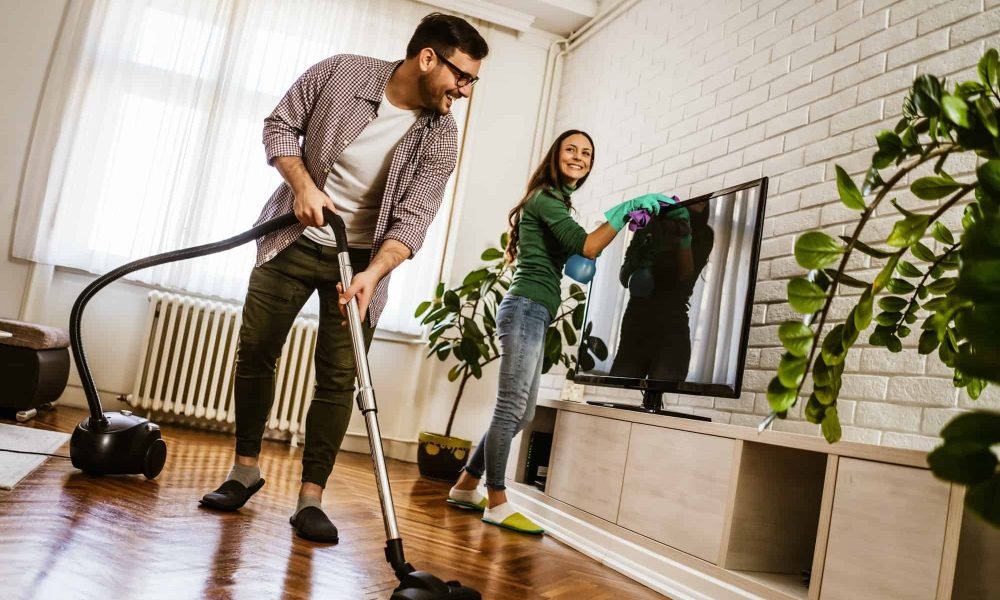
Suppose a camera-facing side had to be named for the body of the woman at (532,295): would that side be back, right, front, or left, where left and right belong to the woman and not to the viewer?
right

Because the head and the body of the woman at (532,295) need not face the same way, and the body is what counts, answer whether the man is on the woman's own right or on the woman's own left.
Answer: on the woman's own right

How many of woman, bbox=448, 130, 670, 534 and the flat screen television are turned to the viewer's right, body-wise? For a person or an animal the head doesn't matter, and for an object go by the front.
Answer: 1

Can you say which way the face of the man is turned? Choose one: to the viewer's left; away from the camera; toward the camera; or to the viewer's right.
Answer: to the viewer's right

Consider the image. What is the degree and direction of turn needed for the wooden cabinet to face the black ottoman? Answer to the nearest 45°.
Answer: approximately 45° to its right

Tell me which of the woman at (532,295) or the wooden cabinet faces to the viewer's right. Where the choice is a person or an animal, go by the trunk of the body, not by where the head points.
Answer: the woman

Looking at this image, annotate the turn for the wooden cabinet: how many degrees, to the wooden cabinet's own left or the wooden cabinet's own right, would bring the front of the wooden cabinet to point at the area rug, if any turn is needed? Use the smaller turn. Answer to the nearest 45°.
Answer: approximately 45° to the wooden cabinet's own right

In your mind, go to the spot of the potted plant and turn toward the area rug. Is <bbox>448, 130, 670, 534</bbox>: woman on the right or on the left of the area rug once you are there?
left

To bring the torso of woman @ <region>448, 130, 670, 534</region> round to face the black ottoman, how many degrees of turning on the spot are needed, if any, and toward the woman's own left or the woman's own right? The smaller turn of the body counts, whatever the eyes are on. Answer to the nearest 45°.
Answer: approximately 180°

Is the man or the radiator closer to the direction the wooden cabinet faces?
the man

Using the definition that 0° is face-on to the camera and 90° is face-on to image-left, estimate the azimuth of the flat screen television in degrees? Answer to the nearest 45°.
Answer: approximately 45°

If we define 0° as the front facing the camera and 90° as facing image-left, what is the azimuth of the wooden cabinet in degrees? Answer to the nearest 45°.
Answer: approximately 45°
